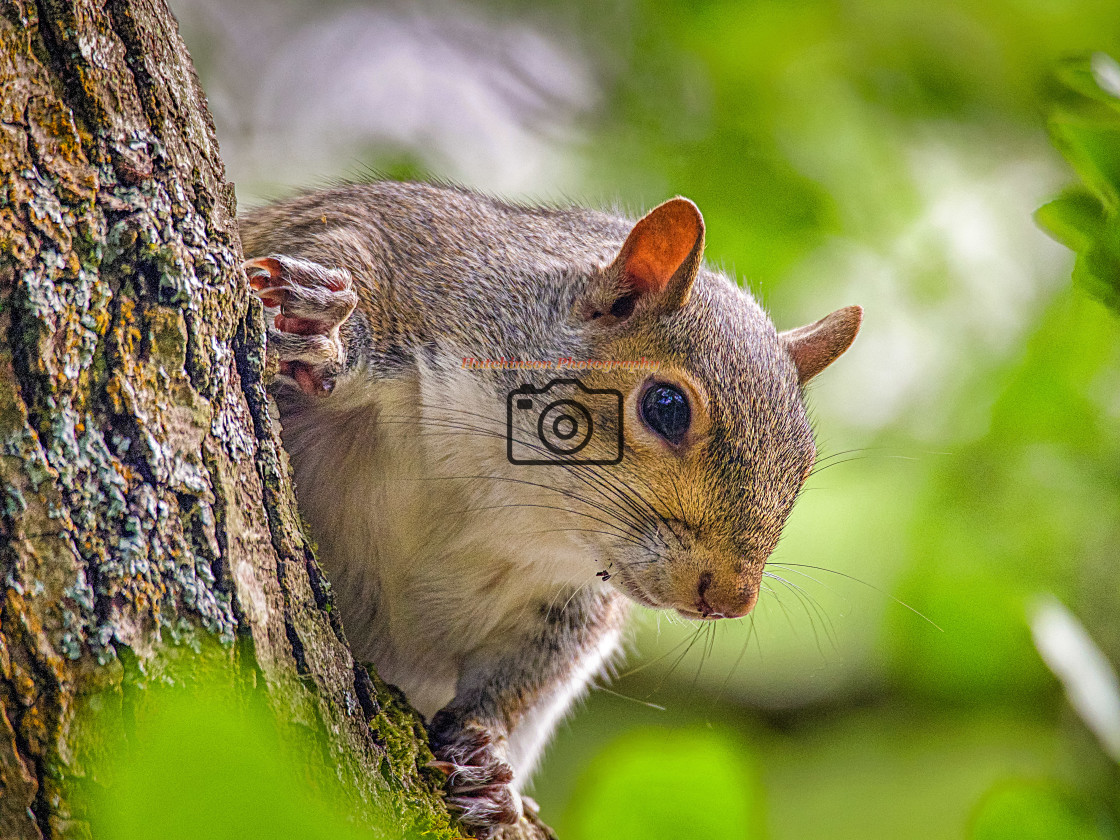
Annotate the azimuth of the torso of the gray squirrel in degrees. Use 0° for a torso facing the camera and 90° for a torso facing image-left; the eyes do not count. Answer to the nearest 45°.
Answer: approximately 315°
